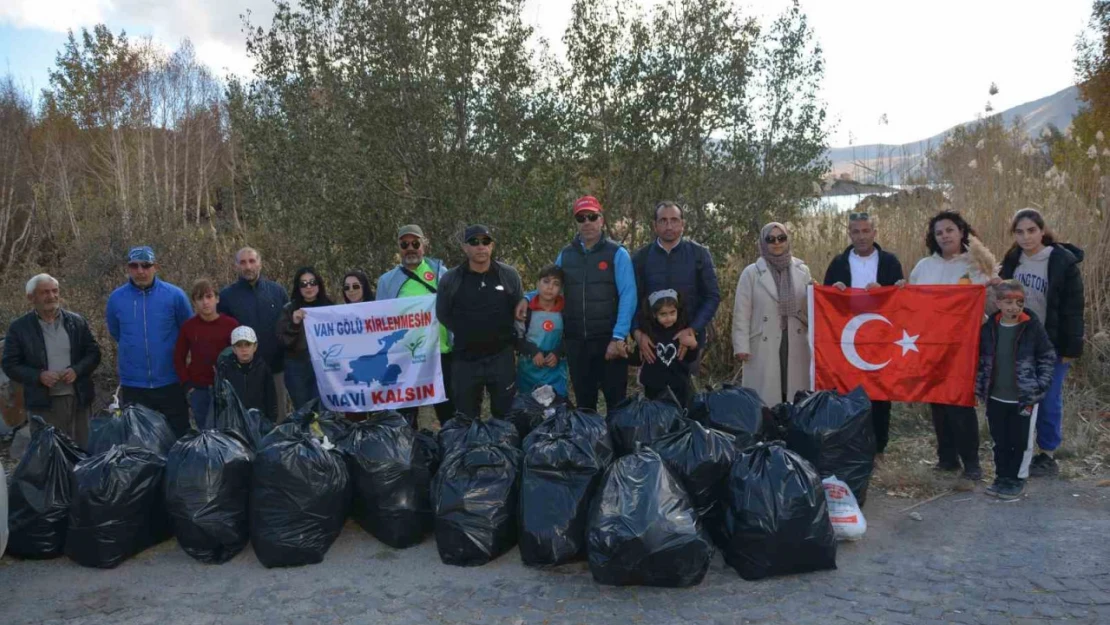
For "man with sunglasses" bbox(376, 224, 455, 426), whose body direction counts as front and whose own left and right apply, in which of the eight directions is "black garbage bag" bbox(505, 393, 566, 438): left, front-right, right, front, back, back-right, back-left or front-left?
front-left

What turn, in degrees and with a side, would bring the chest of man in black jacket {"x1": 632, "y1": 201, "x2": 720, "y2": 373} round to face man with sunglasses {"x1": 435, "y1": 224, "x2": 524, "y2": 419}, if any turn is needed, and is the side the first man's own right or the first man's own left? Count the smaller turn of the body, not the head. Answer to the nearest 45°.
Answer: approximately 90° to the first man's own right

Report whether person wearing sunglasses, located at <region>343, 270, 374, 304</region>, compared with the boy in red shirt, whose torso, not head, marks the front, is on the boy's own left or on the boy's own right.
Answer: on the boy's own left

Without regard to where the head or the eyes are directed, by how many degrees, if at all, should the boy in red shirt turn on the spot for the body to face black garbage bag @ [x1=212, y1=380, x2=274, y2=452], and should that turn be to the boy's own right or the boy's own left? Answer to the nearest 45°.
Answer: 0° — they already face it

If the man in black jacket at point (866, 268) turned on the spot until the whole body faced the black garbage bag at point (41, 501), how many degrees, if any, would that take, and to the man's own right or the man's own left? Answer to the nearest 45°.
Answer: approximately 45° to the man's own right

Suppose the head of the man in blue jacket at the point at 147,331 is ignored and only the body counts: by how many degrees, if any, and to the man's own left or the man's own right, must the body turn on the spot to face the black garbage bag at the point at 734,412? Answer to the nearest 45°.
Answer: approximately 45° to the man's own left

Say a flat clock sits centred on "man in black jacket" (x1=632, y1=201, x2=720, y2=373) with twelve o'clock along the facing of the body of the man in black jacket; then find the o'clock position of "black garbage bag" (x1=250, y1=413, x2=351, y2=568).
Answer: The black garbage bag is roughly at 2 o'clock from the man in black jacket.

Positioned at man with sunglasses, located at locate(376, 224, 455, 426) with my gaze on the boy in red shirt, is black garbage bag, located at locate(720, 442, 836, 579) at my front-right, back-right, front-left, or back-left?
back-left
